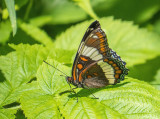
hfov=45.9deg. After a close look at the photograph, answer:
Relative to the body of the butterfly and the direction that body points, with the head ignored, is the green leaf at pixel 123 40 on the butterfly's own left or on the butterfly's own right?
on the butterfly's own right

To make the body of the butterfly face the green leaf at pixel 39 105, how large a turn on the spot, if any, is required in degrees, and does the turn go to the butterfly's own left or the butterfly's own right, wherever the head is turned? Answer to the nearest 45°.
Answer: approximately 45° to the butterfly's own left

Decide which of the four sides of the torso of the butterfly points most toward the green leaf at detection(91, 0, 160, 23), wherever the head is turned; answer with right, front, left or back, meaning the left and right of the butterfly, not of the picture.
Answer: right

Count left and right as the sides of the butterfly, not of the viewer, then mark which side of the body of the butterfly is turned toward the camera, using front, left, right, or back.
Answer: left

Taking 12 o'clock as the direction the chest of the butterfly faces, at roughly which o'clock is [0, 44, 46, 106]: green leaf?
The green leaf is roughly at 12 o'clock from the butterfly.

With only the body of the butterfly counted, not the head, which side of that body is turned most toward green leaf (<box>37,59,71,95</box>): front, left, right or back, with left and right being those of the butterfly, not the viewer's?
front

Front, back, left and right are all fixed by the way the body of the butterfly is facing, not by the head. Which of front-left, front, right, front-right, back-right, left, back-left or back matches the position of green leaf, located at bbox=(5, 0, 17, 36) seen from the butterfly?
front-right

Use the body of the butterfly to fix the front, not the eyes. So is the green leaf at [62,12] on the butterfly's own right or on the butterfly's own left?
on the butterfly's own right
